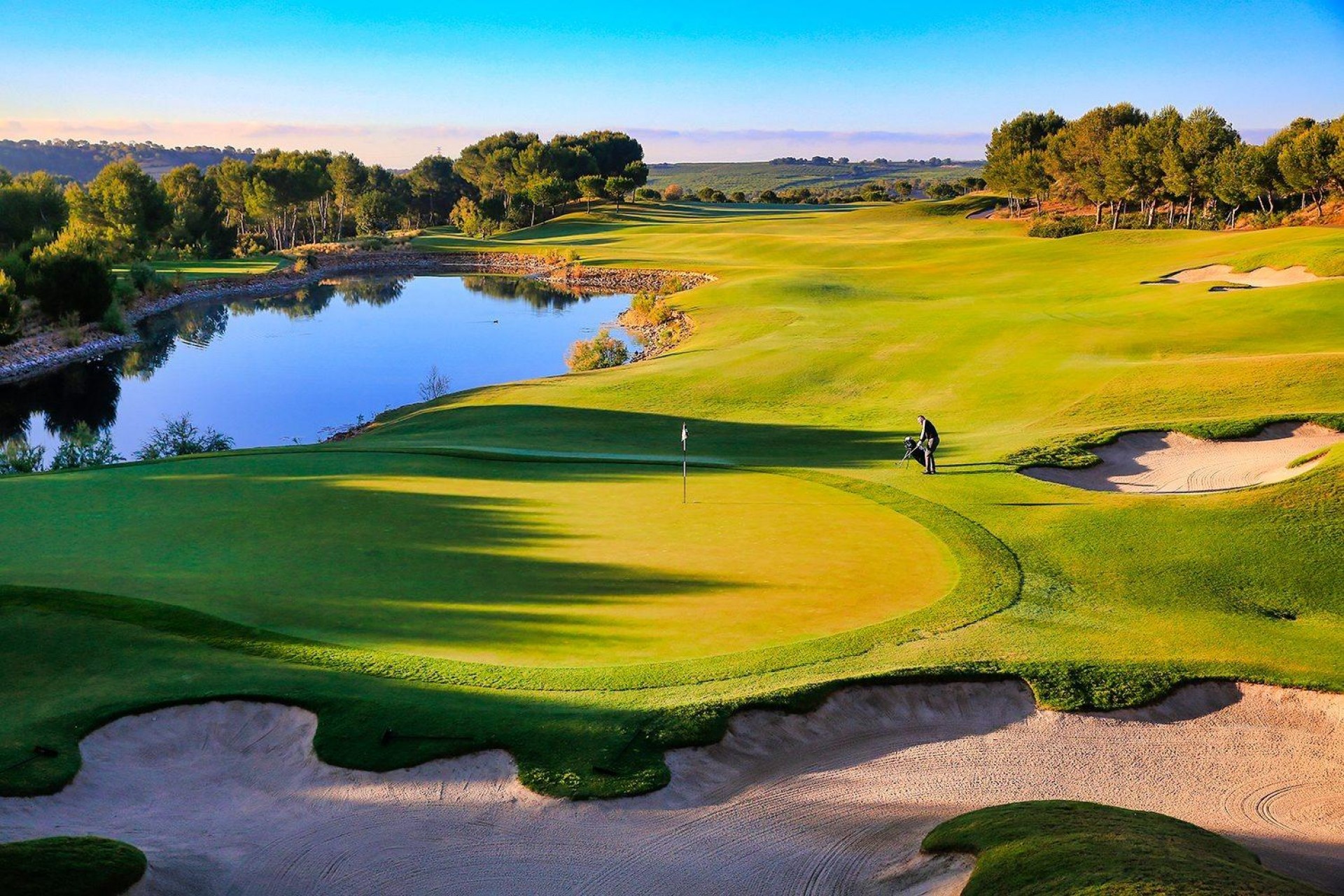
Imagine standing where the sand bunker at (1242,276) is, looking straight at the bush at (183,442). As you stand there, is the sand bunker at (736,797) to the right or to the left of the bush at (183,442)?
left

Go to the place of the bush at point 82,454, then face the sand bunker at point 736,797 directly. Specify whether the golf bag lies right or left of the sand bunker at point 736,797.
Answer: left

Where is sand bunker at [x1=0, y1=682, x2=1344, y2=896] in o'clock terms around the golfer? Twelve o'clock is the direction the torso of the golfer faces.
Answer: The sand bunker is roughly at 9 o'clock from the golfer.

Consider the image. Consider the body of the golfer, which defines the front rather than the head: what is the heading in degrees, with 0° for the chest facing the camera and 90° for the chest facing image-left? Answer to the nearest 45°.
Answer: approximately 90°

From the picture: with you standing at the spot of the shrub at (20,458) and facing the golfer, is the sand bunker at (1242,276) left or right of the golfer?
left

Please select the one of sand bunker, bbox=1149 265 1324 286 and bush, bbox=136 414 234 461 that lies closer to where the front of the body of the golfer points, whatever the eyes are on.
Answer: the bush

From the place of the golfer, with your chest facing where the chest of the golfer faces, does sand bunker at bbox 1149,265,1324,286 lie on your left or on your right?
on your right

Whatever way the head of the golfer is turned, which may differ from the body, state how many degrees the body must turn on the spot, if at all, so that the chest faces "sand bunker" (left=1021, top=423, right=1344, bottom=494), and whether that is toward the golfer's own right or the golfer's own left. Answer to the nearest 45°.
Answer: approximately 180°

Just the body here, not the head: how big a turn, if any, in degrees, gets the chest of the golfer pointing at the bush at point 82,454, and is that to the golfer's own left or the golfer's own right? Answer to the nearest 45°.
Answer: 0° — they already face it
